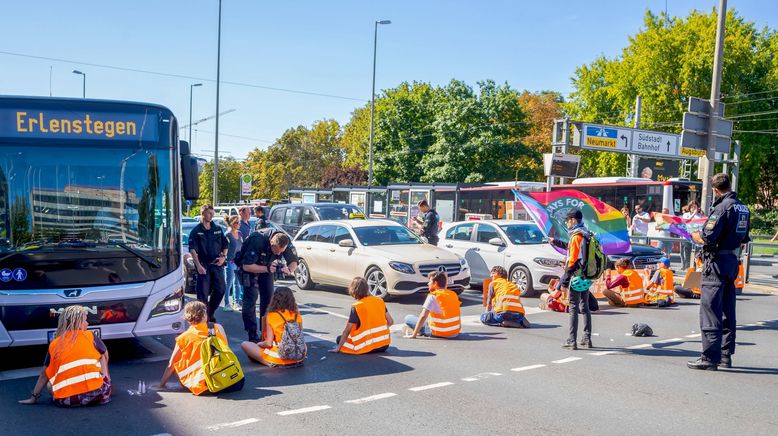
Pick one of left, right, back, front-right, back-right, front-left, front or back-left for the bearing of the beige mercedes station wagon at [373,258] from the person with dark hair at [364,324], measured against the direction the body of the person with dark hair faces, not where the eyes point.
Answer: front-right

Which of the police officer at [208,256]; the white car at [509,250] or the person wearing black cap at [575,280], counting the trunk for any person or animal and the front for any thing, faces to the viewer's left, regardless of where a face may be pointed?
the person wearing black cap

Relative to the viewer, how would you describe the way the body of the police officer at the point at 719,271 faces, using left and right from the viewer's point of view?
facing away from the viewer and to the left of the viewer

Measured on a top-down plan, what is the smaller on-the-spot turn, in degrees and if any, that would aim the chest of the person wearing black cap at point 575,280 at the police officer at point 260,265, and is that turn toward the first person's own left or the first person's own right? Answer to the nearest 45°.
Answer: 0° — they already face them

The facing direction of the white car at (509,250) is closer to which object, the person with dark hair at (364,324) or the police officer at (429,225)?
the person with dark hair

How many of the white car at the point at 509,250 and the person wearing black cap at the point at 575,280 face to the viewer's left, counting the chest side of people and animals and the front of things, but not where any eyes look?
1

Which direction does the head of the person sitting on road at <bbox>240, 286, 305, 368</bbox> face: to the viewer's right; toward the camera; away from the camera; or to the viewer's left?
away from the camera

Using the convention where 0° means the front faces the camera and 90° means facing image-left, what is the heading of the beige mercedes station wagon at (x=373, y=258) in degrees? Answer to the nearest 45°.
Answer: approximately 315°

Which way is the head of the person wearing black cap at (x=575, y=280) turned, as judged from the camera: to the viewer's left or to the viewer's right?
to the viewer's left
